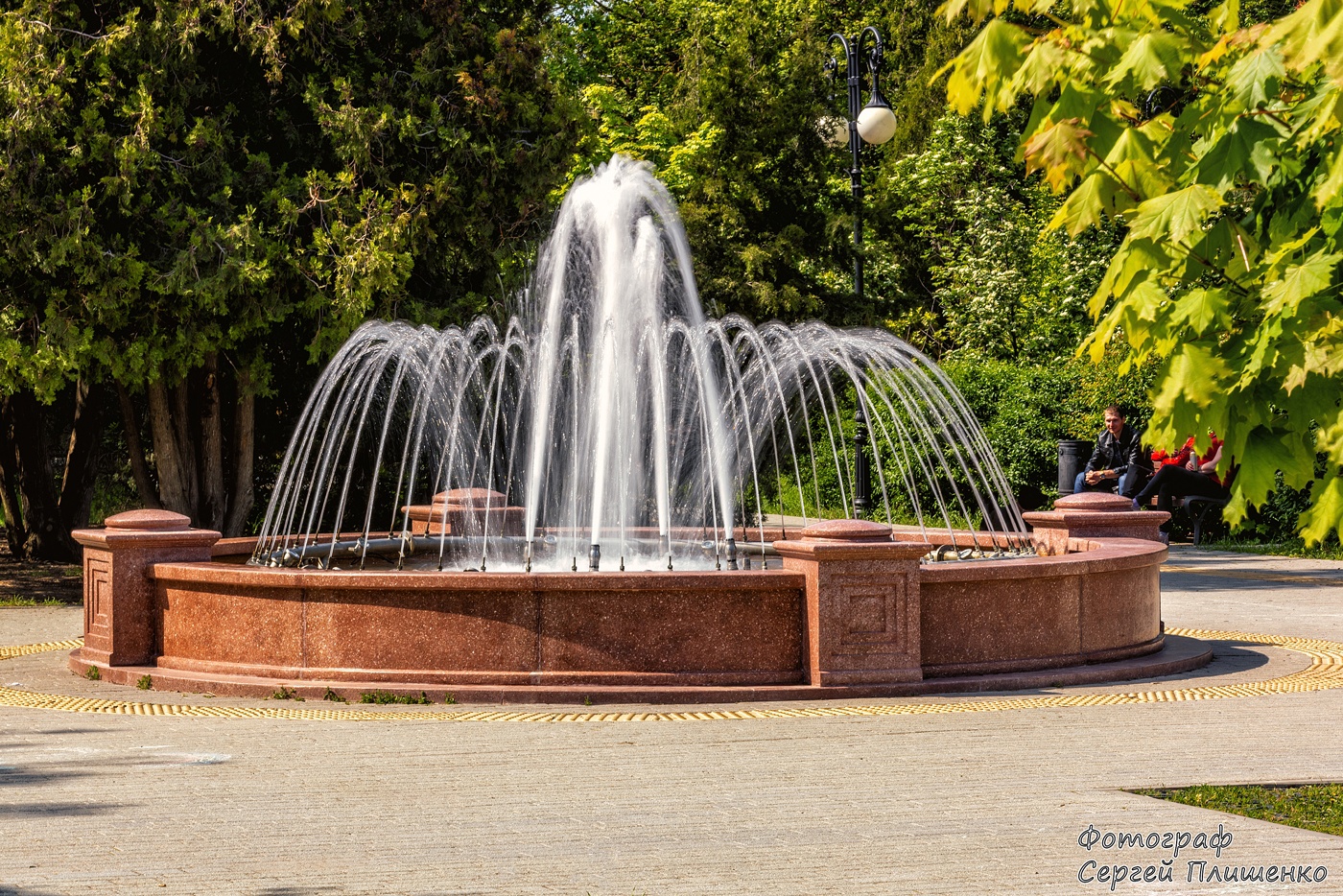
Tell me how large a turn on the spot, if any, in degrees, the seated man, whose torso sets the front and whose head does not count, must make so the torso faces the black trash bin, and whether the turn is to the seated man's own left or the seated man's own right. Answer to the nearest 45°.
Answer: approximately 135° to the seated man's own right

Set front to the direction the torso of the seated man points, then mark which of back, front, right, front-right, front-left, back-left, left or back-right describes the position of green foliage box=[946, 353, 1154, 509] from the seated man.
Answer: back-right

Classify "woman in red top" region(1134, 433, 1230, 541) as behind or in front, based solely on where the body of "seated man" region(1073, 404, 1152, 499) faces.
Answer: behind

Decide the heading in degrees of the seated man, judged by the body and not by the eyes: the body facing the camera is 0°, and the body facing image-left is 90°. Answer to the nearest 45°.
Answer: approximately 45°

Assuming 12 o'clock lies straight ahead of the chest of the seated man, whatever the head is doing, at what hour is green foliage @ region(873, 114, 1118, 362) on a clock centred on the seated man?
The green foliage is roughly at 4 o'clock from the seated man.
